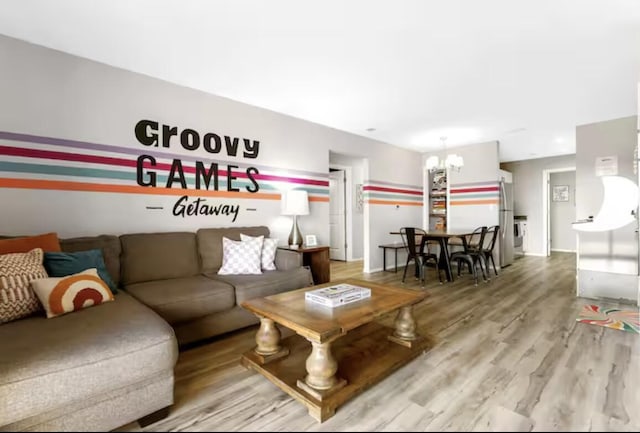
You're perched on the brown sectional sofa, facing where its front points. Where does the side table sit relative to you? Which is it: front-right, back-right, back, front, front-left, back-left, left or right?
left

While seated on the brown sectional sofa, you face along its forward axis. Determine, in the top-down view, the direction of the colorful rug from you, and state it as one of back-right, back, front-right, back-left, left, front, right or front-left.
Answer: front-left

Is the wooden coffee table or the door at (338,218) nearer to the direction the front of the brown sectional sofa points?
the wooden coffee table

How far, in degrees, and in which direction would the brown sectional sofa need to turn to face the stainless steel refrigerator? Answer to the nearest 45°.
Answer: approximately 45° to its left

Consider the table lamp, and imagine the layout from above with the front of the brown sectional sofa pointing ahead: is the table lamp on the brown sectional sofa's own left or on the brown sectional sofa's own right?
on the brown sectional sofa's own left

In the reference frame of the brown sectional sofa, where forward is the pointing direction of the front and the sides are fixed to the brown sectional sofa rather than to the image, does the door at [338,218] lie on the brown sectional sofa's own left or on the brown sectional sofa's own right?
on the brown sectional sofa's own left

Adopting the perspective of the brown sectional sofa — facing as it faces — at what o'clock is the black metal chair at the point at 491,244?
The black metal chair is roughly at 10 o'clock from the brown sectional sofa.

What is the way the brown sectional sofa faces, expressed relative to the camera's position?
facing the viewer and to the right of the viewer
